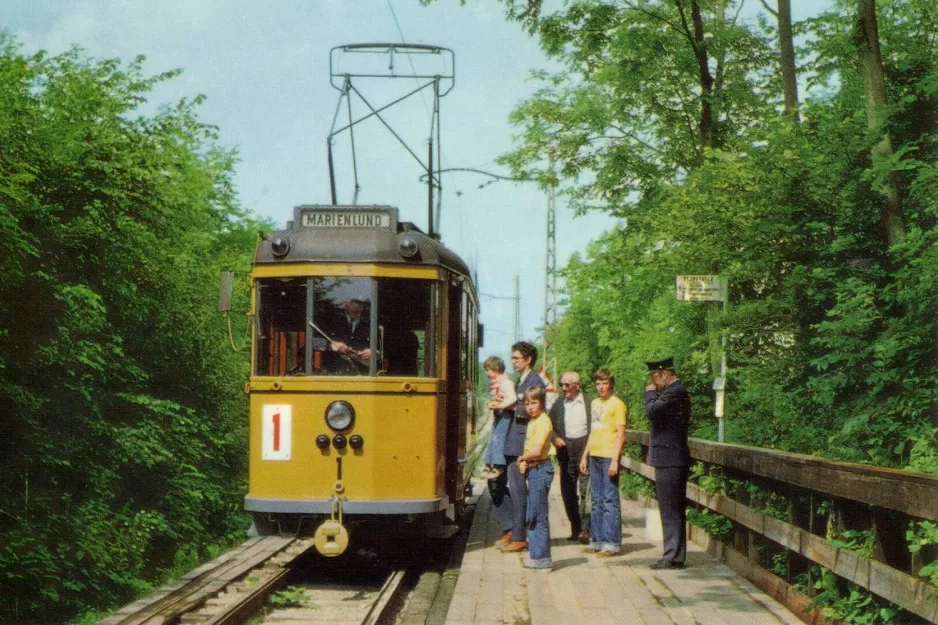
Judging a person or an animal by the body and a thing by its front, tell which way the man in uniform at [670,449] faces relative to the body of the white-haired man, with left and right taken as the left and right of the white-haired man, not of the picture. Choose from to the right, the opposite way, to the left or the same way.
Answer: to the right

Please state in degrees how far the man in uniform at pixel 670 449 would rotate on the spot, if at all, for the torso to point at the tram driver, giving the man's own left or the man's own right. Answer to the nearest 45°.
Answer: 0° — they already face them

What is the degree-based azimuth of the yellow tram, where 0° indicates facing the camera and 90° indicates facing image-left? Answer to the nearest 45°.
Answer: approximately 0°

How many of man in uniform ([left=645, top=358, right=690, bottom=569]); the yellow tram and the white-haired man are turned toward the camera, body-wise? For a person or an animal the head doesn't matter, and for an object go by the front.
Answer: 2

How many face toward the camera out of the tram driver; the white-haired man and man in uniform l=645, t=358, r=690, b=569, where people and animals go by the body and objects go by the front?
2

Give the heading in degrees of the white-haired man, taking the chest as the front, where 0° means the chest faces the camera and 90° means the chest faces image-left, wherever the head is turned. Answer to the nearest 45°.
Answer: approximately 0°

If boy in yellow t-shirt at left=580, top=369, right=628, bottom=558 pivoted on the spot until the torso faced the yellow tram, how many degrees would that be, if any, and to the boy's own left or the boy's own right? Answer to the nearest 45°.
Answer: approximately 45° to the boy's own right

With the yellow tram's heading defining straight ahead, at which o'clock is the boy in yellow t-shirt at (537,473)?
The boy in yellow t-shirt is roughly at 10 o'clock from the yellow tram.

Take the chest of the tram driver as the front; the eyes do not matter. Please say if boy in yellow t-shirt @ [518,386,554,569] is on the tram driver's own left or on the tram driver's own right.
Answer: on the tram driver's own left
